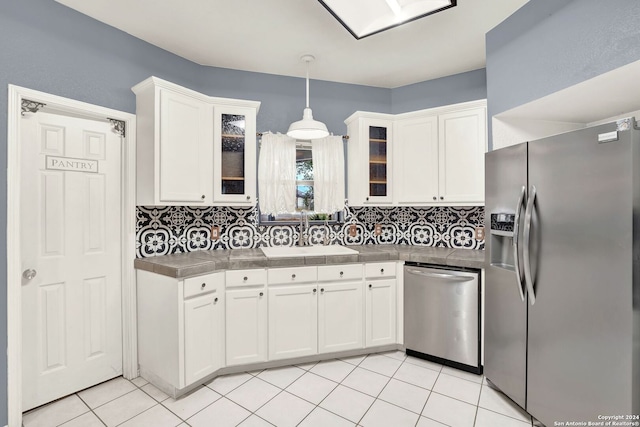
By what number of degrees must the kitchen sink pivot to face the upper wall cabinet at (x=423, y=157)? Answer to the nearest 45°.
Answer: approximately 90° to its left

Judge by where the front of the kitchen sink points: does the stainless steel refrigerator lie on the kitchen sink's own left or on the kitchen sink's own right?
on the kitchen sink's own left

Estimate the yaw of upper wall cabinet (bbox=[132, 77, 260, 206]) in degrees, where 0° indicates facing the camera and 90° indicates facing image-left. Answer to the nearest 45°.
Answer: approximately 315°

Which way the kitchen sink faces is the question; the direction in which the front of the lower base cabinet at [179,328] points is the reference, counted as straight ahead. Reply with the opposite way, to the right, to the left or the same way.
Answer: to the right

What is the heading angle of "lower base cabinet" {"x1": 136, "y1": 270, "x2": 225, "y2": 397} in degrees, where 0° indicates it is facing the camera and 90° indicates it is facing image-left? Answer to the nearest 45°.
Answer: approximately 315°

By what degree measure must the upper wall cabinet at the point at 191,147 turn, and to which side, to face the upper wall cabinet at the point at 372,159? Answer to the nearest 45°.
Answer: approximately 45° to its left

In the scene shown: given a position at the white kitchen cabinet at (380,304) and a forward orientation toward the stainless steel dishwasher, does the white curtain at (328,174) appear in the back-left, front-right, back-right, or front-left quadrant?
back-left

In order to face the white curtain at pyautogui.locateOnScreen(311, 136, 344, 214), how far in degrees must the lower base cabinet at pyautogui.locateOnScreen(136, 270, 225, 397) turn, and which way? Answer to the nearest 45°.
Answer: approximately 45° to its left

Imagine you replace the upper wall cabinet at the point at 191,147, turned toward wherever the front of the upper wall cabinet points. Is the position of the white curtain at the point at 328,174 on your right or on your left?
on your left
